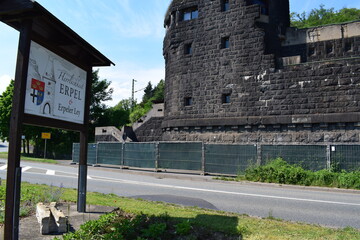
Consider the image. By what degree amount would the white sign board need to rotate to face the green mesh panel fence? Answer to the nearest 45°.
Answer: approximately 90° to its left

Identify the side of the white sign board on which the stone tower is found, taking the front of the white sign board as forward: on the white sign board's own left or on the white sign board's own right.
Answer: on the white sign board's own left
